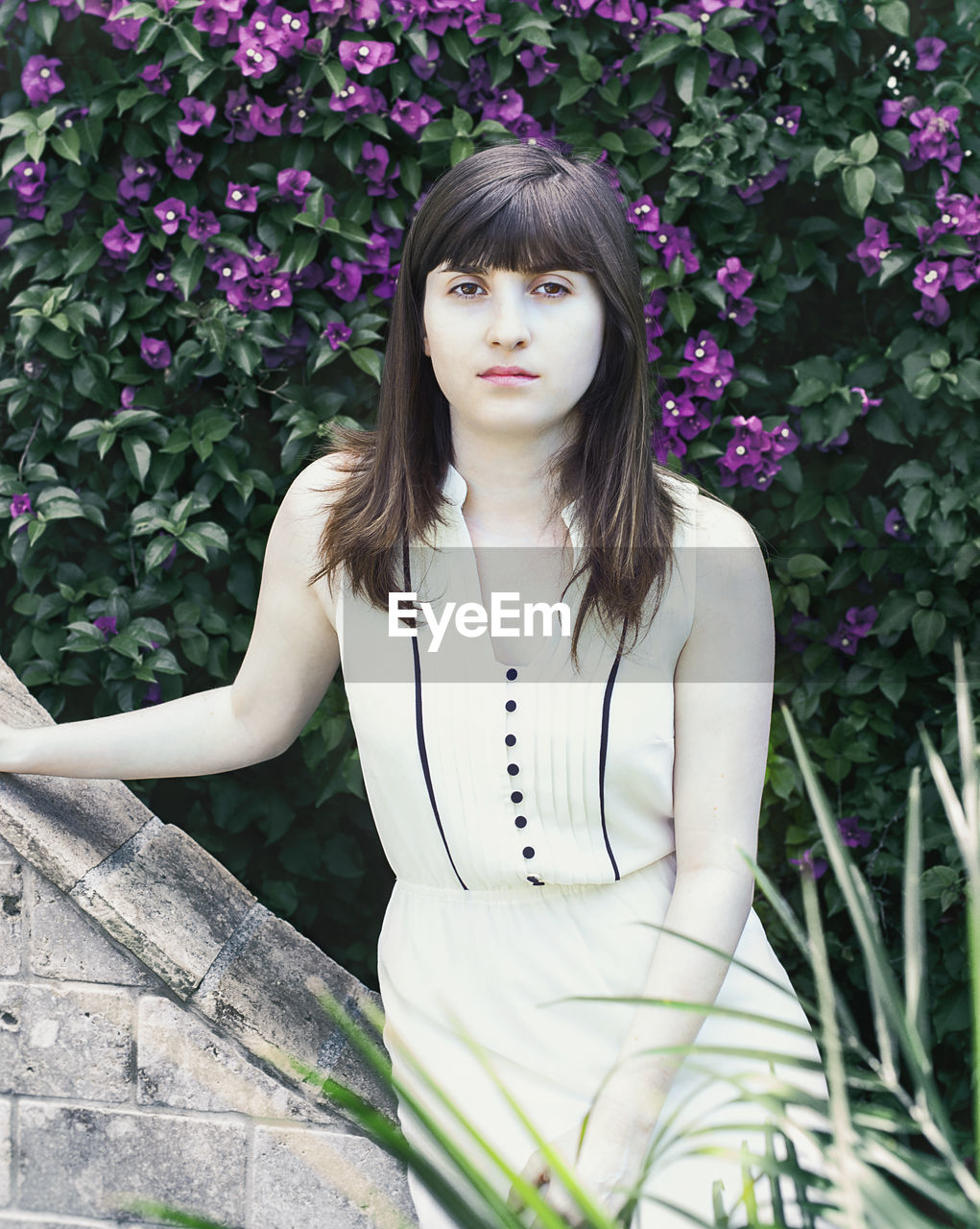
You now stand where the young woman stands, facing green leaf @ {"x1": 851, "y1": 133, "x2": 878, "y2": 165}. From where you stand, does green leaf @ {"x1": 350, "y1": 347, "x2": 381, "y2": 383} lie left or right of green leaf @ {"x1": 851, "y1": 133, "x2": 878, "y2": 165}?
left

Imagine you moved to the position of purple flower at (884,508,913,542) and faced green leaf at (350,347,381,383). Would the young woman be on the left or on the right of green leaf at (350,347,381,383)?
left

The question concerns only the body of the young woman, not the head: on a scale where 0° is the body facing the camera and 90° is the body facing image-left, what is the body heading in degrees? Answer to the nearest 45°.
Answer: approximately 0°

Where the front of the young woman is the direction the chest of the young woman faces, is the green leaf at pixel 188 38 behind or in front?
behind

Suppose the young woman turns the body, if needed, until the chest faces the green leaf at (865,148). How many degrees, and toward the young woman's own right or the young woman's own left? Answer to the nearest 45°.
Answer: approximately 135° to the young woman's own left

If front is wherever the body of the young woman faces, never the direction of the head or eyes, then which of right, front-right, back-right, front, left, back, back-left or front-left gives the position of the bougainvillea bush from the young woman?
back

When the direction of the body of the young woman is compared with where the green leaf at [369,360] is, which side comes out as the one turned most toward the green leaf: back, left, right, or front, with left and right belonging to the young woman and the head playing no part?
back
